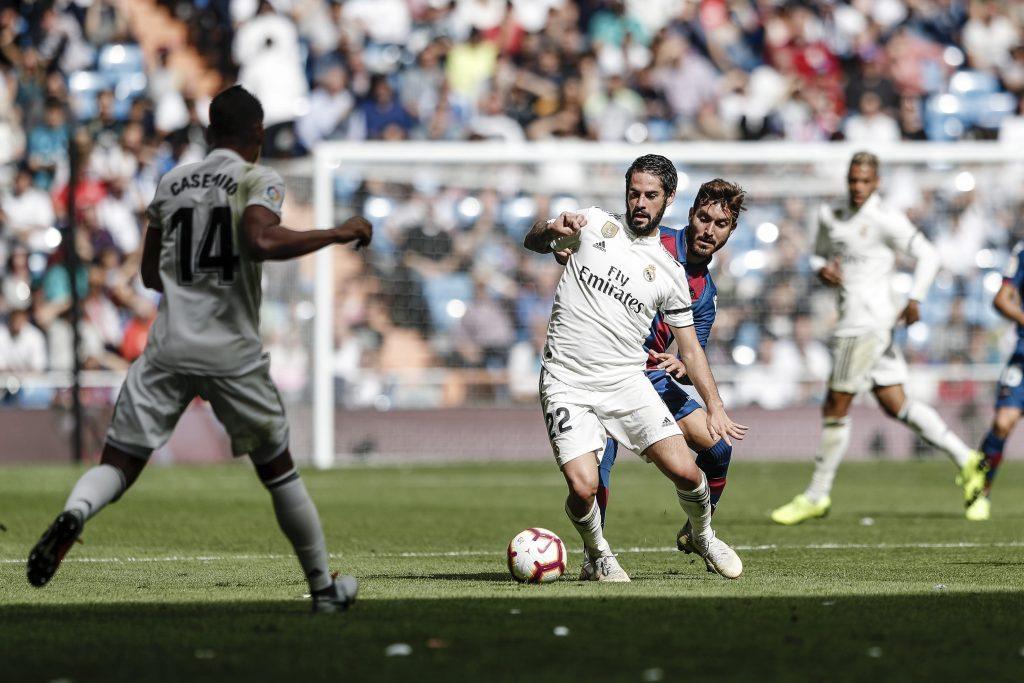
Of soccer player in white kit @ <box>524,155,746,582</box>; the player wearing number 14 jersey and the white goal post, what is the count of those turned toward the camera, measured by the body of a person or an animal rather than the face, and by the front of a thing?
2

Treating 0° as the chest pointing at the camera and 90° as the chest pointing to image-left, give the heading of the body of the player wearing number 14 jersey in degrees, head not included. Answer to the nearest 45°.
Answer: approximately 225°

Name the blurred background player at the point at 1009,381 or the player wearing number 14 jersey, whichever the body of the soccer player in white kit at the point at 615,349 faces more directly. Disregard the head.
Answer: the player wearing number 14 jersey

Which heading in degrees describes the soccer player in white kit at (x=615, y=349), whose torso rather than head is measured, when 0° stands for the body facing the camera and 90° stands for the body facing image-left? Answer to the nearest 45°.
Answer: approximately 0°

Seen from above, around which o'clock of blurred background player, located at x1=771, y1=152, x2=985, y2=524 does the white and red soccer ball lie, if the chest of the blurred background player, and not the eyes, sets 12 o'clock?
The white and red soccer ball is roughly at 11 o'clock from the blurred background player.

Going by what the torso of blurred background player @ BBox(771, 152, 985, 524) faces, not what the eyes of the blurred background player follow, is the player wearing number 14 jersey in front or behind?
in front

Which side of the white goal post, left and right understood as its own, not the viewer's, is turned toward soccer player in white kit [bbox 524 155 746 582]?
front

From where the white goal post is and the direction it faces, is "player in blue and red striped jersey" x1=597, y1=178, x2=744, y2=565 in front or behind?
in front

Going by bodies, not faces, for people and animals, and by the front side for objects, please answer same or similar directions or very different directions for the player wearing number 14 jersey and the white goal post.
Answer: very different directions

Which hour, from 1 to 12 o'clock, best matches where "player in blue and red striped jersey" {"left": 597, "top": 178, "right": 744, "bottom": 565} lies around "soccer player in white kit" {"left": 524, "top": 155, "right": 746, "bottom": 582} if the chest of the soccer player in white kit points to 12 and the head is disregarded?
The player in blue and red striped jersey is roughly at 7 o'clock from the soccer player in white kit.

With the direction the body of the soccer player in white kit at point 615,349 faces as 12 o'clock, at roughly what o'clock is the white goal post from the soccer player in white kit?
The white goal post is roughly at 6 o'clock from the soccer player in white kit.

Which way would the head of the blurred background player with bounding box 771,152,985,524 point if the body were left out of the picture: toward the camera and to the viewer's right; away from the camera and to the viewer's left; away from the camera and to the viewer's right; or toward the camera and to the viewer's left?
toward the camera and to the viewer's left
